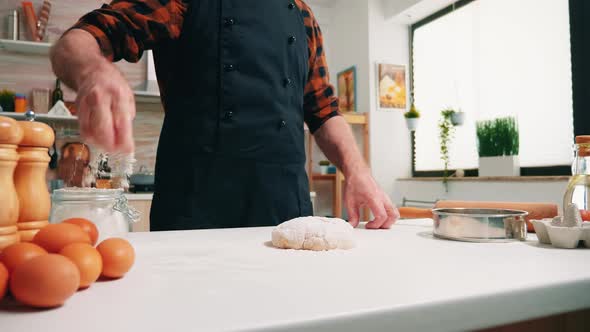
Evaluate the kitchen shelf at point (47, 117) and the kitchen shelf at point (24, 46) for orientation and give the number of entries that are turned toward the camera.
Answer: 2

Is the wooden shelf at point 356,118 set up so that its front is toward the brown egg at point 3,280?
yes

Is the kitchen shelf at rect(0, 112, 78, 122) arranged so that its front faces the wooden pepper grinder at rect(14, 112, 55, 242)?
yes

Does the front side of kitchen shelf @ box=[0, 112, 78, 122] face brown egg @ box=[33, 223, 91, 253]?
yes

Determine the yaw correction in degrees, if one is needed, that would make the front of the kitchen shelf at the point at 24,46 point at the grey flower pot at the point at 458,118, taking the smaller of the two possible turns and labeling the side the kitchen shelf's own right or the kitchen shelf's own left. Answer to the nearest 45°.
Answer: approximately 45° to the kitchen shelf's own left

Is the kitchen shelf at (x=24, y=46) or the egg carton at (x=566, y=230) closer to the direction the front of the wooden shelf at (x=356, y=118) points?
the egg carton

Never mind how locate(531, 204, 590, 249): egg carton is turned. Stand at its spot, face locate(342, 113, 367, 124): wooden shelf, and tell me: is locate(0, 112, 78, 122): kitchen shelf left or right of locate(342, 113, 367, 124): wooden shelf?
left

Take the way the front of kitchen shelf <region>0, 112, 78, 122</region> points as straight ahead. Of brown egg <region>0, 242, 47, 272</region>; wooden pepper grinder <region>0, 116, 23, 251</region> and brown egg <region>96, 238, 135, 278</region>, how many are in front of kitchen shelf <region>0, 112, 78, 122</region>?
3
